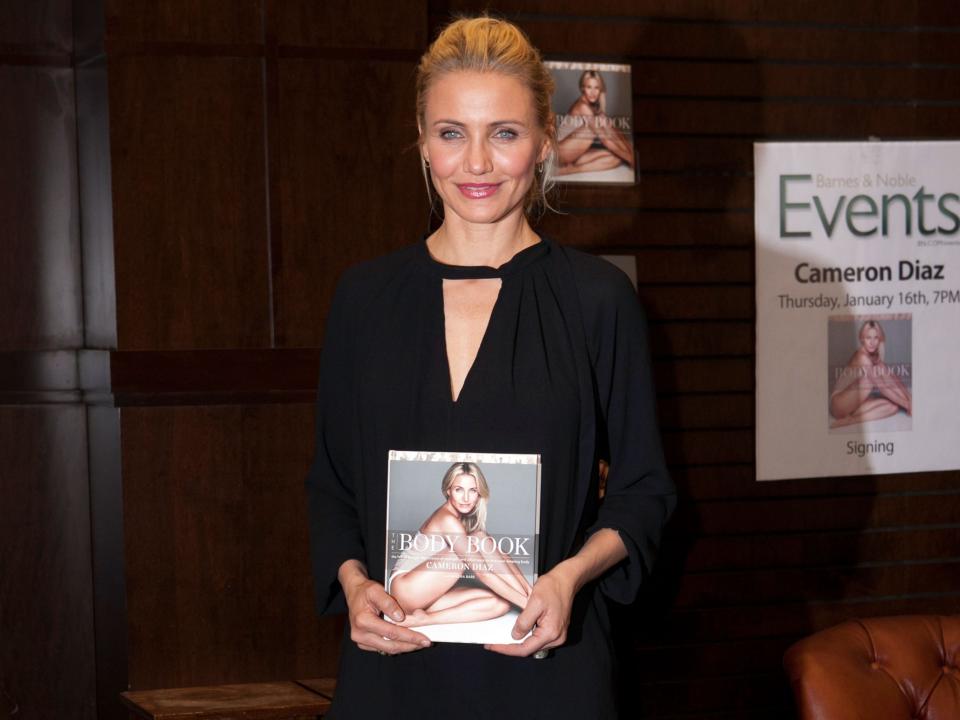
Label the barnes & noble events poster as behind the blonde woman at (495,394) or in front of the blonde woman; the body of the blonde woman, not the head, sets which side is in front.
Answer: behind

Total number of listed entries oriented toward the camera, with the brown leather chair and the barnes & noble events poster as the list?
2

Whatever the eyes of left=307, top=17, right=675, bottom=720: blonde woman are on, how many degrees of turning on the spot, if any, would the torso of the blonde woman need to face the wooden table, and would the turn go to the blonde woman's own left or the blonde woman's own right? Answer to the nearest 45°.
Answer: approximately 135° to the blonde woman's own right

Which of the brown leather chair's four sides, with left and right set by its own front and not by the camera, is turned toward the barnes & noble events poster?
back

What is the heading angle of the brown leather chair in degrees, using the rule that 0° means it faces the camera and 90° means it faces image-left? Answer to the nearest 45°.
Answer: approximately 0°

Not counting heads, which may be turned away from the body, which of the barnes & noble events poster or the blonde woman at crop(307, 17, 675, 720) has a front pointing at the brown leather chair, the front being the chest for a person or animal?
the barnes & noble events poster

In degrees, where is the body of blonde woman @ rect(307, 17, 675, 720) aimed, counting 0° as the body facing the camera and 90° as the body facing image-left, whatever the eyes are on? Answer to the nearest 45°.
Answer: approximately 0°
